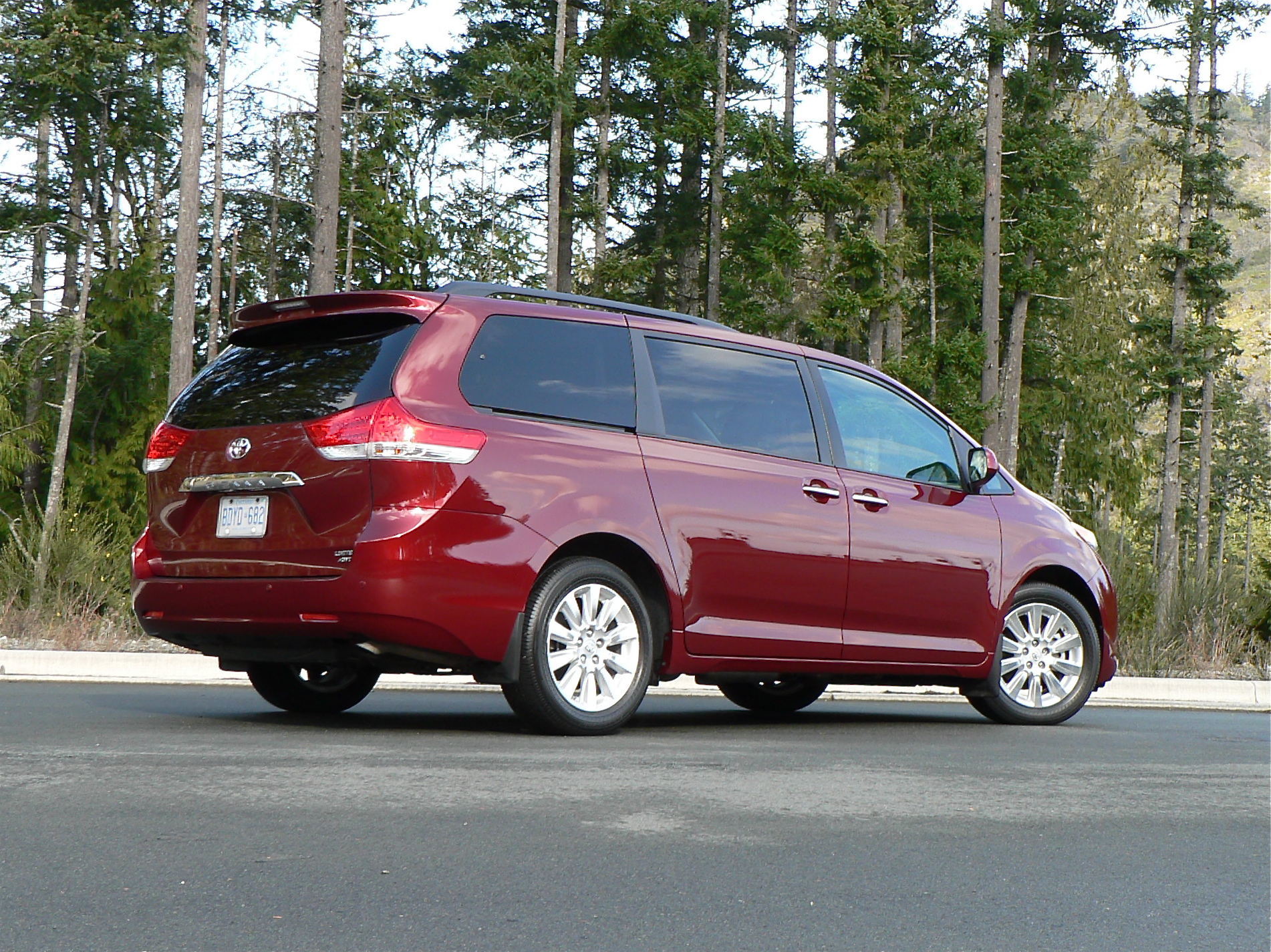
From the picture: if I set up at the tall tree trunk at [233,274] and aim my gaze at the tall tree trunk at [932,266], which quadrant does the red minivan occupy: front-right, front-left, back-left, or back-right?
front-right

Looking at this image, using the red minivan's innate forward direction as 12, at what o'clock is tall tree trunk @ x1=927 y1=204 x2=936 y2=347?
The tall tree trunk is roughly at 11 o'clock from the red minivan.

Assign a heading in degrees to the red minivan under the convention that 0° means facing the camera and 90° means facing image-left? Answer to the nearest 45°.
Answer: approximately 225°

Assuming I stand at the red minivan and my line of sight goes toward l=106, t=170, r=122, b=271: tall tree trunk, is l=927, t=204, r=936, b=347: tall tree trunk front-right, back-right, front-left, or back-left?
front-right

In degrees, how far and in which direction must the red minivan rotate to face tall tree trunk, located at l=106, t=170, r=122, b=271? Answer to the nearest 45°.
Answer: approximately 45° to its left

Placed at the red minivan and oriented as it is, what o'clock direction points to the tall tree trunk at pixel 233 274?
The tall tree trunk is roughly at 10 o'clock from the red minivan.
